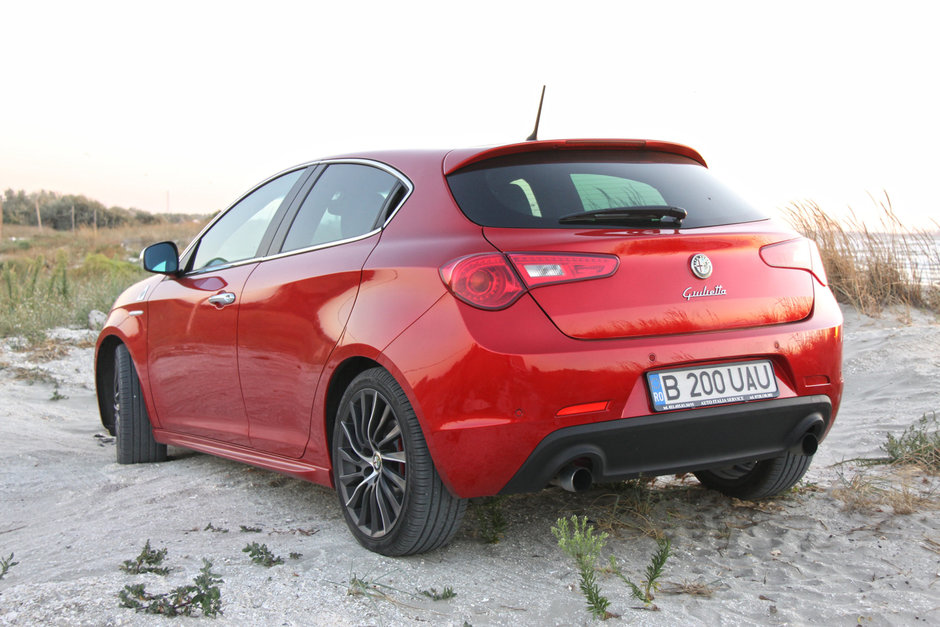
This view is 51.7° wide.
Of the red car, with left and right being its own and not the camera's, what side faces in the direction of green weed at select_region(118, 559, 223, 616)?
left

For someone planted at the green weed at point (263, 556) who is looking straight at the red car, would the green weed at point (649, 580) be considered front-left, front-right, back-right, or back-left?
front-right

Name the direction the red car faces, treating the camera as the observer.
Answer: facing away from the viewer and to the left of the viewer

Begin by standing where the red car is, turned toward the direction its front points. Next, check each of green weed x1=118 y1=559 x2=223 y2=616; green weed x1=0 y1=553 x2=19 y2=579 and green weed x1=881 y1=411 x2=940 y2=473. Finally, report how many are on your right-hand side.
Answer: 1

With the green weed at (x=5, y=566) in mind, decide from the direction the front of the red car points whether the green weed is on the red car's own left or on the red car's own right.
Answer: on the red car's own left

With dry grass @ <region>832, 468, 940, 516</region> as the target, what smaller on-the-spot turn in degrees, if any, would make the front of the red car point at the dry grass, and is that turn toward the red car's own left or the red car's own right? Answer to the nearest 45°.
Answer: approximately 90° to the red car's own right

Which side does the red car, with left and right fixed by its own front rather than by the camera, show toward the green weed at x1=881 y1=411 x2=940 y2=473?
right

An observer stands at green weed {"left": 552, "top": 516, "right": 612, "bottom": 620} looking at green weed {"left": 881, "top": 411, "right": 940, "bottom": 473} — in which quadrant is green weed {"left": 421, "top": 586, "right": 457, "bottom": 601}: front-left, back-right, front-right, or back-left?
back-left
